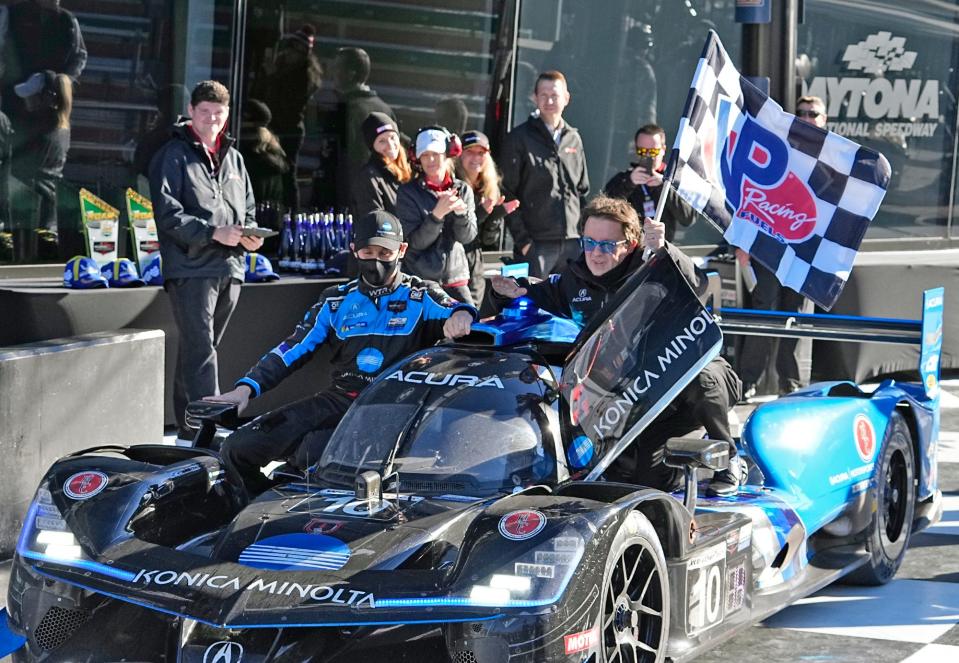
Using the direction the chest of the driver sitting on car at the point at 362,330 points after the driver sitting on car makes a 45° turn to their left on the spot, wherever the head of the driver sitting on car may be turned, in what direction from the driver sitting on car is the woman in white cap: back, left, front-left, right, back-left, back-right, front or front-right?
back-left

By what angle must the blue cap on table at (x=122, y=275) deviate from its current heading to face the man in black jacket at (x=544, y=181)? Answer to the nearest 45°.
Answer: approximately 45° to its left

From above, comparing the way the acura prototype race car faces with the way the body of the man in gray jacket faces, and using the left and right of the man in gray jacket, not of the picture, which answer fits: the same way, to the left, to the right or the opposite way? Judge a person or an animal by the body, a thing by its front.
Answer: to the right

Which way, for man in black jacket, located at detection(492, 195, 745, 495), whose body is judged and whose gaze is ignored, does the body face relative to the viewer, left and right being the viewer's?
facing the viewer and to the left of the viewer

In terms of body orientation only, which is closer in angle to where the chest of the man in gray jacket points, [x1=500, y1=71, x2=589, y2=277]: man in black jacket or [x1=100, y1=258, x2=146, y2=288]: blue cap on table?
the man in black jacket

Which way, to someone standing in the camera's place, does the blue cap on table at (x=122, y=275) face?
facing the viewer and to the right of the viewer

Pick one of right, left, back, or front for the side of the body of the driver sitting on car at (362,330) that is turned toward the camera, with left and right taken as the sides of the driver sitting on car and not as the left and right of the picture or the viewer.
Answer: front

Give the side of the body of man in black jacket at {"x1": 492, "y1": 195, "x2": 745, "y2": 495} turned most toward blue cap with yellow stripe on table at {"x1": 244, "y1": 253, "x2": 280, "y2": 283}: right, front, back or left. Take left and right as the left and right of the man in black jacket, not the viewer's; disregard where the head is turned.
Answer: right

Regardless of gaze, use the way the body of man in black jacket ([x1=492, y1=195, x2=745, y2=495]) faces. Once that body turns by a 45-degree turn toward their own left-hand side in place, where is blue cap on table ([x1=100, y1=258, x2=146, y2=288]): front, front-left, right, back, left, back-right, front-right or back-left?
back-right

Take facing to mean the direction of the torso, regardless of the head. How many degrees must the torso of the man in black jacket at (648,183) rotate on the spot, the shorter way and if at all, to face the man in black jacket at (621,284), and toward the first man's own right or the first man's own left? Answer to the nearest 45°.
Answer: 0° — they already face them
